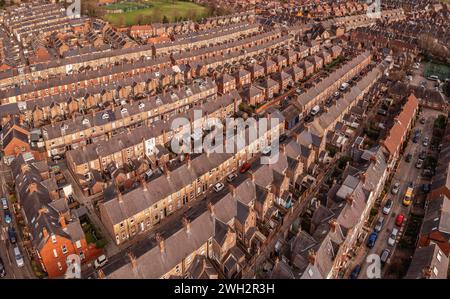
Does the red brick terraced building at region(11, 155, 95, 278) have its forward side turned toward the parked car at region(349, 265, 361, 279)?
no

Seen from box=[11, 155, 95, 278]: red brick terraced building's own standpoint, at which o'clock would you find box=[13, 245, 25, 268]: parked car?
The parked car is roughly at 10 o'clock from the red brick terraced building.

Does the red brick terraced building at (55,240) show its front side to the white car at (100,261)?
no
